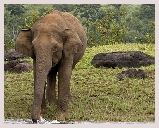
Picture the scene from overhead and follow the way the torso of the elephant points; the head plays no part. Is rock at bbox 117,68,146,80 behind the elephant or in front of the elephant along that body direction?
behind

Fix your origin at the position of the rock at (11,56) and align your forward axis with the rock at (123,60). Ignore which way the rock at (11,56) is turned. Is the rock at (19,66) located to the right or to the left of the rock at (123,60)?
right

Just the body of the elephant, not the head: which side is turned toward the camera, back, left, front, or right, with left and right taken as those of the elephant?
front

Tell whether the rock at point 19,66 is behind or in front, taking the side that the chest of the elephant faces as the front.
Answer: behind

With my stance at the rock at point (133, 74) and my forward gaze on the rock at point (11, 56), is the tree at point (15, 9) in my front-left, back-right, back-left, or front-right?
front-right

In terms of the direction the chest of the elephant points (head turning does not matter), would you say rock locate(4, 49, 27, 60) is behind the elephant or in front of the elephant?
behind

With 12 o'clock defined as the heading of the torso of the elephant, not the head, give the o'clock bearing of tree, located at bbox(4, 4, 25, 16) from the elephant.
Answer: The tree is roughly at 6 o'clock from the elephant.

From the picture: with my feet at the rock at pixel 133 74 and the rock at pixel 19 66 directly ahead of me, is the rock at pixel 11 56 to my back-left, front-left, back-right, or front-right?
front-right

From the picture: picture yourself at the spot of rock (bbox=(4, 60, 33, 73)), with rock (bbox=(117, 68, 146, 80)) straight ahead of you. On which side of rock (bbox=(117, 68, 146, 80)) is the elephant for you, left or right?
right

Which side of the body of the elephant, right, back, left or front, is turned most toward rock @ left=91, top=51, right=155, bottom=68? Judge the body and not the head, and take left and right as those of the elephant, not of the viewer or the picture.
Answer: back

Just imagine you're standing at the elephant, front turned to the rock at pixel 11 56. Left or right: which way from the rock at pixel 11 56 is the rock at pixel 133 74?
right
